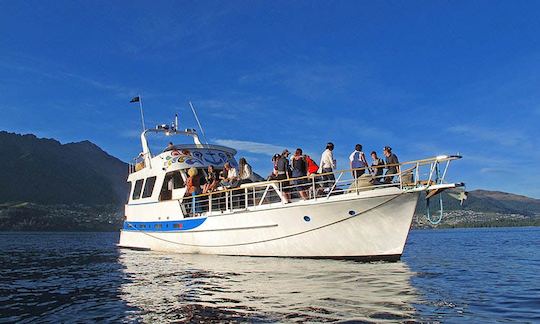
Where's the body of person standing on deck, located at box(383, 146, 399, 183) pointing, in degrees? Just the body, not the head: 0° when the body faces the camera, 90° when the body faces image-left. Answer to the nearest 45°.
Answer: approximately 90°

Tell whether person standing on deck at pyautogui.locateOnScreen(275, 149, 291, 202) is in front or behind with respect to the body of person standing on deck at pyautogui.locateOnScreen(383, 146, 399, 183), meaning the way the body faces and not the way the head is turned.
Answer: in front

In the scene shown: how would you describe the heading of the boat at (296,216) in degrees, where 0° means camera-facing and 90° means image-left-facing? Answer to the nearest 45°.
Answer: approximately 315°

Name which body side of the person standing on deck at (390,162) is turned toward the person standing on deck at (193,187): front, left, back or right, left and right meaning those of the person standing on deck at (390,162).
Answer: front
